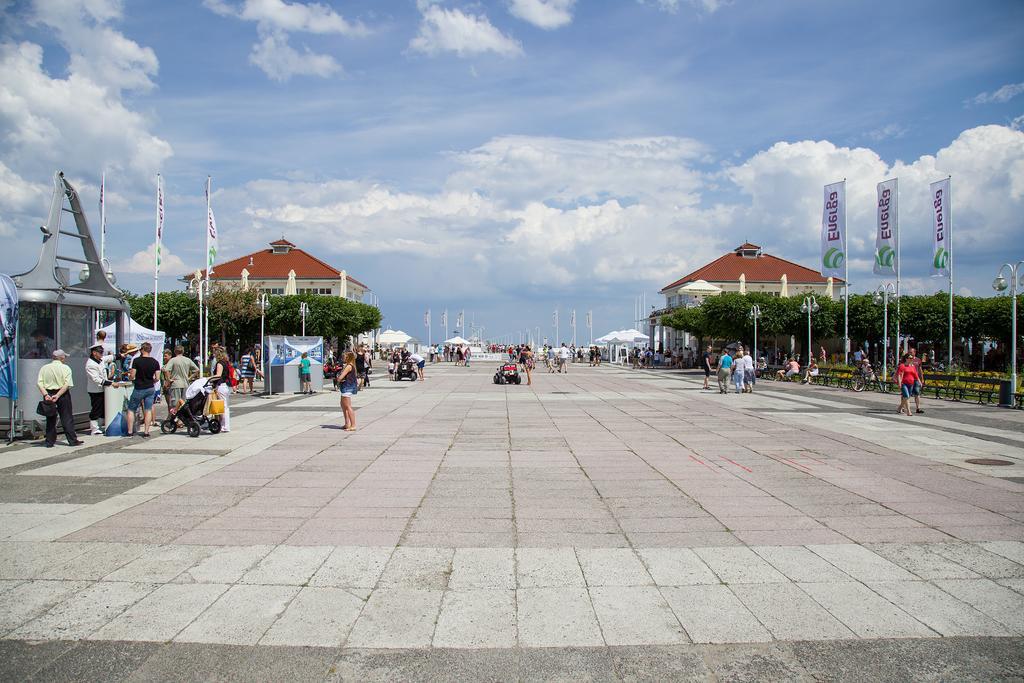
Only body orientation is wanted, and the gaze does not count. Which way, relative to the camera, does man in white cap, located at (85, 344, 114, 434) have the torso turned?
to the viewer's right

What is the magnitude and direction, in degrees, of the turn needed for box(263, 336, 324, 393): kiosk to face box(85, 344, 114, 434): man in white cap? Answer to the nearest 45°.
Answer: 0° — it already faces them

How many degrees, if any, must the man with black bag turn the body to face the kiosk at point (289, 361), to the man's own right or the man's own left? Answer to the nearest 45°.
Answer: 0° — they already face it

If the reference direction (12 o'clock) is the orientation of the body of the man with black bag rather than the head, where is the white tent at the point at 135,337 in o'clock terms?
The white tent is roughly at 11 o'clock from the man with black bag.

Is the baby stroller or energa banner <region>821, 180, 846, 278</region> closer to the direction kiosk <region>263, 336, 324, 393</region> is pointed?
the baby stroller

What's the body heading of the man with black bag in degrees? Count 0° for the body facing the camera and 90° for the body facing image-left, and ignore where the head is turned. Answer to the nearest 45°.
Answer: approximately 225°

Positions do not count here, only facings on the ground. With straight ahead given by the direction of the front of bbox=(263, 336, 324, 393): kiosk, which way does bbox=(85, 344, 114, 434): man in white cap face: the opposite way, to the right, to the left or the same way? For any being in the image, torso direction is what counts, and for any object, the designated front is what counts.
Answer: to the left

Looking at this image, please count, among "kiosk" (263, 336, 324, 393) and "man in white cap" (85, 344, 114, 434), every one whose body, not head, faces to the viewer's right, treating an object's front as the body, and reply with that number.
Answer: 1

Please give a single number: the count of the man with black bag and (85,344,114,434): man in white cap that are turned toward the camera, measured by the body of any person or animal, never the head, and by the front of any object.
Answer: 0

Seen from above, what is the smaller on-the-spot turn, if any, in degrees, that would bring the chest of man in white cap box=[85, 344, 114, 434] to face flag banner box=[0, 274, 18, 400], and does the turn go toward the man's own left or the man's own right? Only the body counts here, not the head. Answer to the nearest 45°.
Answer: approximately 135° to the man's own right

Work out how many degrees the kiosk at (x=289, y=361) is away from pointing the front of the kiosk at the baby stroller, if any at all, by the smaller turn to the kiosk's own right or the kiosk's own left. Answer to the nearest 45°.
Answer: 0° — it already faces it
